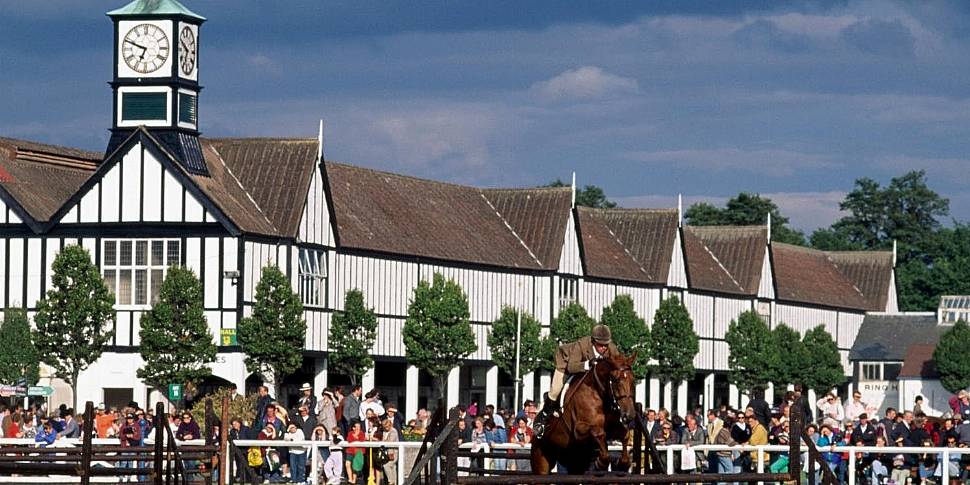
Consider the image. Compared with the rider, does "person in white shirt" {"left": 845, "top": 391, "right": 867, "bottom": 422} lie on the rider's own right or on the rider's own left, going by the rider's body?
on the rider's own left

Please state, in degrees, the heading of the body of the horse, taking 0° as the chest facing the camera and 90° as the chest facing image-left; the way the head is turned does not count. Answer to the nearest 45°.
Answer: approximately 315°

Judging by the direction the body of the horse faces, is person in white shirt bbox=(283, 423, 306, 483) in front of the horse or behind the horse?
behind

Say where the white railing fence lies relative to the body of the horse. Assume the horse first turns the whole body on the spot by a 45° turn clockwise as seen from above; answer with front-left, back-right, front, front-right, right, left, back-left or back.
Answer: back

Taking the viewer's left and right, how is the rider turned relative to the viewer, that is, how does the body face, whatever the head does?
facing the viewer and to the right of the viewer

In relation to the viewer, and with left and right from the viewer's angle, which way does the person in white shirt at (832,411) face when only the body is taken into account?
facing the viewer

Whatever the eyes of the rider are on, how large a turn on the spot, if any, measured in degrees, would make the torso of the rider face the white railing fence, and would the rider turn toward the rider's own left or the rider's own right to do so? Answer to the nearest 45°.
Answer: approximately 135° to the rider's own left

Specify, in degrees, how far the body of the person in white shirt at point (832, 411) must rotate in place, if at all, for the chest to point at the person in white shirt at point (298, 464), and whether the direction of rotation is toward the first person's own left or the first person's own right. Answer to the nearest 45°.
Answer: approximately 45° to the first person's own right

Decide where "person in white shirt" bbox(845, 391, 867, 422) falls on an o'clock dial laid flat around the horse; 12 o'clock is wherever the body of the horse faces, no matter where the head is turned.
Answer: The person in white shirt is roughly at 8 o'clock from the horse.

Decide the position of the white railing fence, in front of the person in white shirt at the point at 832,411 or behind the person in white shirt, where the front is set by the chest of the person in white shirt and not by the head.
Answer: in front

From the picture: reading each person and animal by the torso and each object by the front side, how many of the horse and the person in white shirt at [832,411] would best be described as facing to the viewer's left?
0

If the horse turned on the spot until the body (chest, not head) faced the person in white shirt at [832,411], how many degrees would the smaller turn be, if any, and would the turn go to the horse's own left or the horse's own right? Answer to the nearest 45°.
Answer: approximately 135° to the horse's own left

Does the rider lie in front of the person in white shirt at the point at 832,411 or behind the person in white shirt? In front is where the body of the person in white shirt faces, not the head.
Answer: in front
